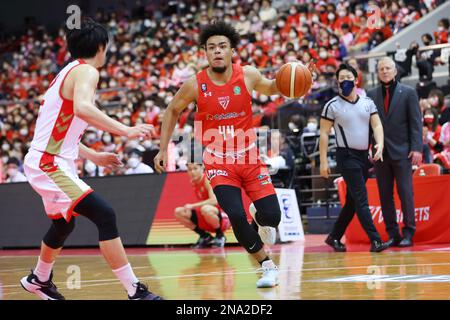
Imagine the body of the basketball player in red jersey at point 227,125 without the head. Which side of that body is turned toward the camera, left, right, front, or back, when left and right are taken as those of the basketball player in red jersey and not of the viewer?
front

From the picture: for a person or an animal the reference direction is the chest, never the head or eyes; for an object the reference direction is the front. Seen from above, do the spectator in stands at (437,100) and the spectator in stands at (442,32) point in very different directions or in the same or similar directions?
same or similar directions

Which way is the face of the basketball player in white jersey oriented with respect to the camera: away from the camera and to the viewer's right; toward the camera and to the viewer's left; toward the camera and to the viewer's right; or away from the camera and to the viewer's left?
away from the camera and to the viewer's right

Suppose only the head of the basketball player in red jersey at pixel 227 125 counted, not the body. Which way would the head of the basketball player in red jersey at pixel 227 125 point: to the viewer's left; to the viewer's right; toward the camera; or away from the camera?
toward the camera

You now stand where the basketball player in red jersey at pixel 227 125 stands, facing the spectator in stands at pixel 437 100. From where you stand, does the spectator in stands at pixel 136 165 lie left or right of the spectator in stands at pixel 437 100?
left

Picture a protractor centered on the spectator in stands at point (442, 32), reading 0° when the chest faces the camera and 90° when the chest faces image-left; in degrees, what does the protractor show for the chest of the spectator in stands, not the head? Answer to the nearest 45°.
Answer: approximately 45°

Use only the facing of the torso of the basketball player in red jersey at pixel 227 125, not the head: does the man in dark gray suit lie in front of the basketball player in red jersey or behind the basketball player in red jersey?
behind

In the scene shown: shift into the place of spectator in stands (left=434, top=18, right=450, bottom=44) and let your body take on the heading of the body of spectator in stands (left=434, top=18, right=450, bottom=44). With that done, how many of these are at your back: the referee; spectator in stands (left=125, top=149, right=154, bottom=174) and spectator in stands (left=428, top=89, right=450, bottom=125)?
0

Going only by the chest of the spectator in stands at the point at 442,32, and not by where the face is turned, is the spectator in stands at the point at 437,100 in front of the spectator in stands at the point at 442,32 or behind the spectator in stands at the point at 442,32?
in front

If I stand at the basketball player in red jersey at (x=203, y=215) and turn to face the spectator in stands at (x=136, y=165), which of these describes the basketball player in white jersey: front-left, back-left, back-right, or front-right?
back-left

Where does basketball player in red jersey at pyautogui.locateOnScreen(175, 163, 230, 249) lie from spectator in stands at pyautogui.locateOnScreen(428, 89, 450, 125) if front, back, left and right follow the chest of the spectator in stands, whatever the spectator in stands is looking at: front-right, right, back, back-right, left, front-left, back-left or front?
front

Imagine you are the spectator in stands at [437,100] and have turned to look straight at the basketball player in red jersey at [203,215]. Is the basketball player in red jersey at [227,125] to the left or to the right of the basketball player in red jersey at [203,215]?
left

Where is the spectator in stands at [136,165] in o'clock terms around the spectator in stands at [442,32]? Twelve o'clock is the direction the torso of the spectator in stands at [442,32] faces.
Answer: the spectator in stands at [136,165] is roughly at 12 o'clock from the spectator in stands at [442,32].

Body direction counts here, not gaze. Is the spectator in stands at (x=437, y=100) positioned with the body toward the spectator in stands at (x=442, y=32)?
no

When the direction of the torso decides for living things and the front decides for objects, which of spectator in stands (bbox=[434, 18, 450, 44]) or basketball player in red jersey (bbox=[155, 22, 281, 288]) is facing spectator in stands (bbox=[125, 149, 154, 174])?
spectator in stands (bbox=[434, 18, 450, 44])

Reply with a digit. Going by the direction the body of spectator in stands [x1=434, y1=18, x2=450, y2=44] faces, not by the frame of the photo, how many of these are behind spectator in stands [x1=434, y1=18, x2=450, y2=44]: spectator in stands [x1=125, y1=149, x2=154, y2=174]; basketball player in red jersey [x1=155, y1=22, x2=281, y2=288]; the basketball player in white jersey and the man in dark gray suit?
0
